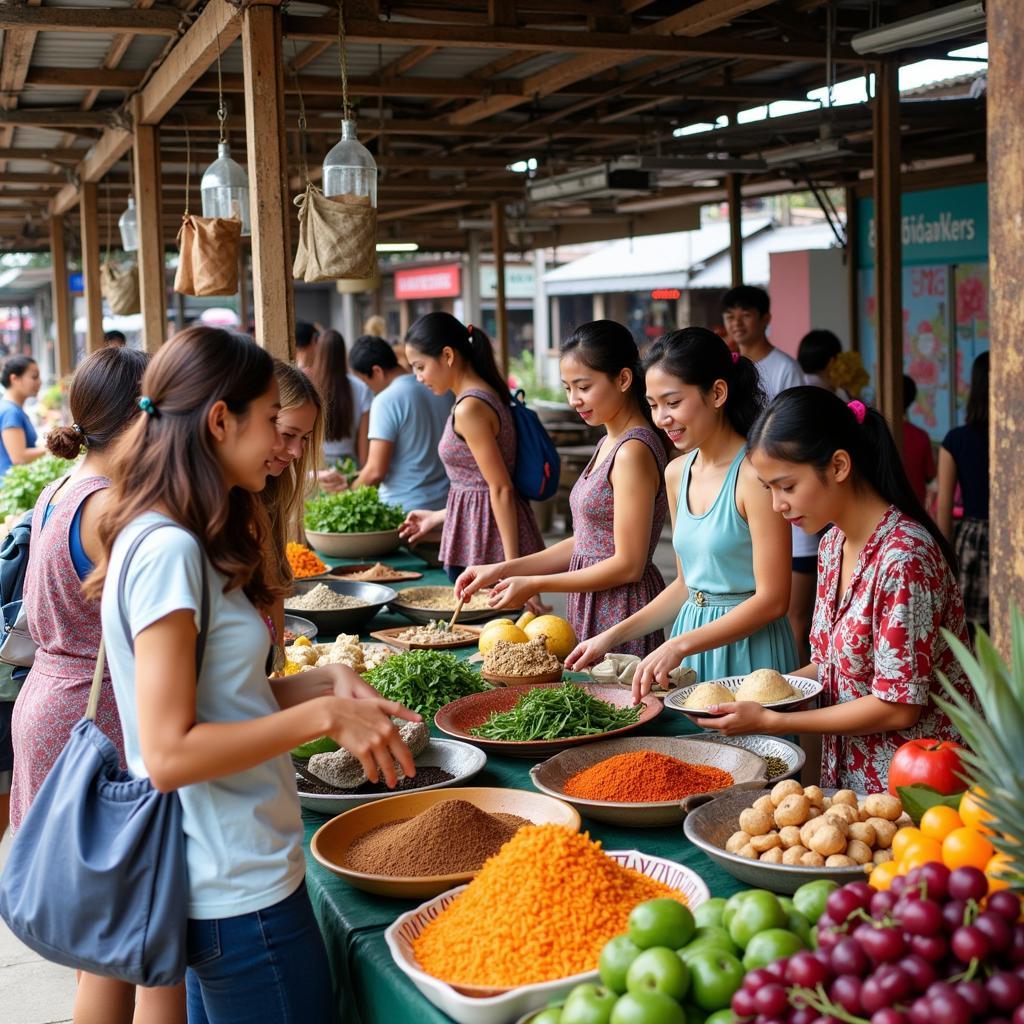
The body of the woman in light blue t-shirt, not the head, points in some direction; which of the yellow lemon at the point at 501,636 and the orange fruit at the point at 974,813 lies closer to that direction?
the orange fruit

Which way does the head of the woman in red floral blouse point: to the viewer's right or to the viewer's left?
to the viewer's left

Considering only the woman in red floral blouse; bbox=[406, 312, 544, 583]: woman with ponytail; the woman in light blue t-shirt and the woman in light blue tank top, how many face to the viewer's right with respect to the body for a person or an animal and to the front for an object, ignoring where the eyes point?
1

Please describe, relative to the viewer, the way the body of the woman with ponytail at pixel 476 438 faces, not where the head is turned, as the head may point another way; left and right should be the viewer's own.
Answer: facing to the left of the viewer

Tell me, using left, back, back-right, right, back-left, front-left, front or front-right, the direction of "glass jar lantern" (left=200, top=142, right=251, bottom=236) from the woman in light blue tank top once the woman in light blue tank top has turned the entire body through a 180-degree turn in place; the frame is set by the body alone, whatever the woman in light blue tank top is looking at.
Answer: left

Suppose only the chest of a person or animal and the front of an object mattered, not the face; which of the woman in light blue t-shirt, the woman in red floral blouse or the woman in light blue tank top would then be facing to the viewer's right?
the woman in light blue t-shirt

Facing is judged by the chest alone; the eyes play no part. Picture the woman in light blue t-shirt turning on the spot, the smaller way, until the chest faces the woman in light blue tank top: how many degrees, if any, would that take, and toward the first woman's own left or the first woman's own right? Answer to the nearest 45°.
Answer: approximately 45° to the first woman's own left

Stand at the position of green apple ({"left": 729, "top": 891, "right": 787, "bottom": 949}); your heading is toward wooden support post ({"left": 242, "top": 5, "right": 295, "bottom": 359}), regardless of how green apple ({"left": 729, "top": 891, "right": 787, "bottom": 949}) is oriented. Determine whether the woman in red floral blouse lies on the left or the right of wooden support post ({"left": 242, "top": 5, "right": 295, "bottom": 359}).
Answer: right

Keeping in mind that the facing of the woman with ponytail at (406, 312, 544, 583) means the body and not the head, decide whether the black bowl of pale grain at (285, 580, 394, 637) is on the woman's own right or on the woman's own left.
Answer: on the woman's own left

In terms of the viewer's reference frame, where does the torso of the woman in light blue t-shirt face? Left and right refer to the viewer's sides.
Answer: facing to the right of the viewer

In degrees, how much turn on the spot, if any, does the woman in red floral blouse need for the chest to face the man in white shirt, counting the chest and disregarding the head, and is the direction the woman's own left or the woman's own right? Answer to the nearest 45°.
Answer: approximately 135° to the woman's own right

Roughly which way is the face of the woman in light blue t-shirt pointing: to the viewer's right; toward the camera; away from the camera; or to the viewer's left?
to the viewer's right

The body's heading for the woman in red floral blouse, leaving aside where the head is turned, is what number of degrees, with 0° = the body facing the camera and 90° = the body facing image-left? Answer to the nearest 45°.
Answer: approximately 45°
